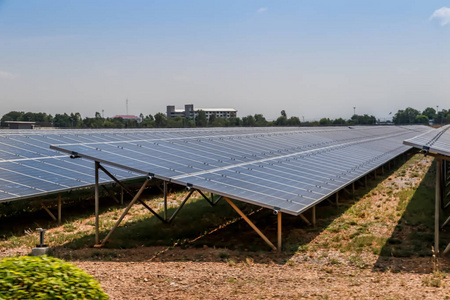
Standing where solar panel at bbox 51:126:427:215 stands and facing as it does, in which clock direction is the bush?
The bush is roughly at 2 o'clock from the solar panel.

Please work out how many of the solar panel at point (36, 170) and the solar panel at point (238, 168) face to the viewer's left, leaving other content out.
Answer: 0

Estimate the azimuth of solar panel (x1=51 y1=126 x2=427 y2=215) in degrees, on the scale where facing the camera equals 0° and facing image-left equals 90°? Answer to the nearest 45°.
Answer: approximately 315°

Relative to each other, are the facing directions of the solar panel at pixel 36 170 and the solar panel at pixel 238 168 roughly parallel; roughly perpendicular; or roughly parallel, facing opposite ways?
roughly parallel

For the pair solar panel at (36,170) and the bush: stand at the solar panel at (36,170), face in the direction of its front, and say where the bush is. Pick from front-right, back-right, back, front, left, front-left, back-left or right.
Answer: front-right

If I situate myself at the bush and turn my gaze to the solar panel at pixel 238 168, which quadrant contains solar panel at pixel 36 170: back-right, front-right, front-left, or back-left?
front-left

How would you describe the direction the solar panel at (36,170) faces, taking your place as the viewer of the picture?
facing the viewer and to the right of the viewer

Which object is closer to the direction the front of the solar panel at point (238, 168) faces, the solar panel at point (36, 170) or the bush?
the bush
